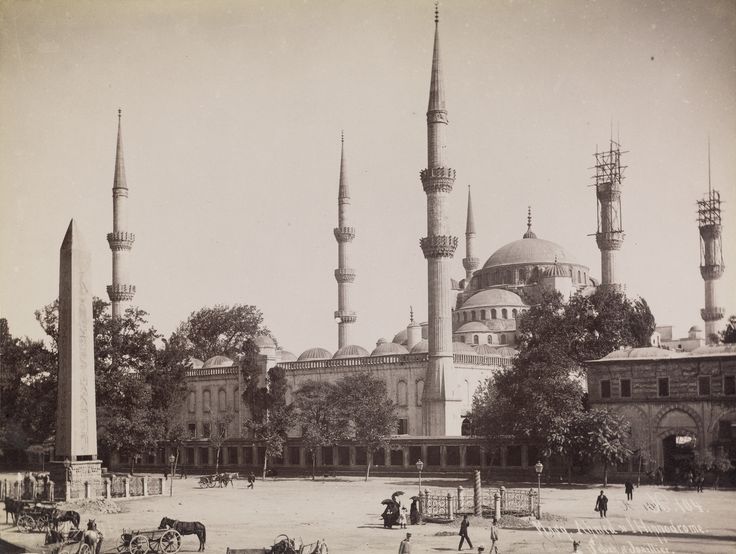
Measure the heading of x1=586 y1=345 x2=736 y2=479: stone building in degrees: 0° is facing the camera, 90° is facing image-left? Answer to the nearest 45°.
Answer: approximately 0°

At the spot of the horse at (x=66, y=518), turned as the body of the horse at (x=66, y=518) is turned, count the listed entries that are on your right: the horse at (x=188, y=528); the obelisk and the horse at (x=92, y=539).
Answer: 1

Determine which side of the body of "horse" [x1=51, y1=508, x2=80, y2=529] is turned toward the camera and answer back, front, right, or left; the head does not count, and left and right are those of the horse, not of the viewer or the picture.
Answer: left

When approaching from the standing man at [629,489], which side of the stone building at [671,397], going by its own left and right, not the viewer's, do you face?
front

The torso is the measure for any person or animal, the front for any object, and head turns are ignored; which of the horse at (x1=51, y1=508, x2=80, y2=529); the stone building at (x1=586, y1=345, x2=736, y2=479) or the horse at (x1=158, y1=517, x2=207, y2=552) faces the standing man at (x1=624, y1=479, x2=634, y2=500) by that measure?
the stone building

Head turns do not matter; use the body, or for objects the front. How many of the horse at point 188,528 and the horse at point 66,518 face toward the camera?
0

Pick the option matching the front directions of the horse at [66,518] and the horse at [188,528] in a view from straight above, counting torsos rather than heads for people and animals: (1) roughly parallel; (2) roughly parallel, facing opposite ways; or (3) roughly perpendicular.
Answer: roughly parallel
